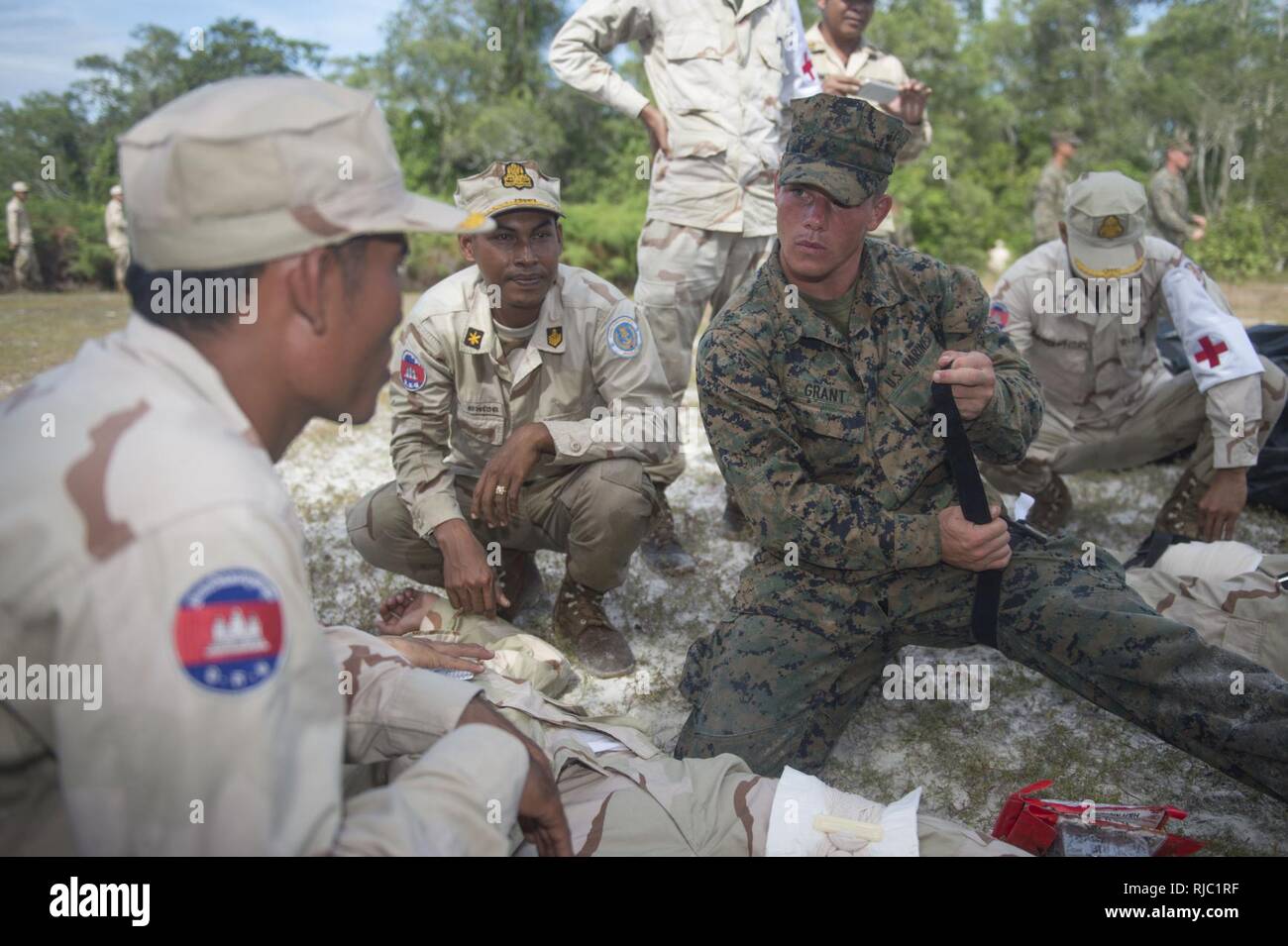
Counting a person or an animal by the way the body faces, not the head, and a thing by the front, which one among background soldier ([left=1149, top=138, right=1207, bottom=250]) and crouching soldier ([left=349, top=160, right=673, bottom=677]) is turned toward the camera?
the crouching soldier

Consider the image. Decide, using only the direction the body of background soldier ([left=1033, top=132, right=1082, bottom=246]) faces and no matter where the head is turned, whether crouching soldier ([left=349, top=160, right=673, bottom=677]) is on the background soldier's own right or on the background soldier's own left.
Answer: on the background soldier's own right

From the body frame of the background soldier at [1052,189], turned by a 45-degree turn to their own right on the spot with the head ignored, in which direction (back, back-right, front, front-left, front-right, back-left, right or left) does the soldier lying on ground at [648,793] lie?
front-right

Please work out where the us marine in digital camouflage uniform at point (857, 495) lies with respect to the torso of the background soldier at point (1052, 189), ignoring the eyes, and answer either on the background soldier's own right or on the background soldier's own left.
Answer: on the background soldier's own right

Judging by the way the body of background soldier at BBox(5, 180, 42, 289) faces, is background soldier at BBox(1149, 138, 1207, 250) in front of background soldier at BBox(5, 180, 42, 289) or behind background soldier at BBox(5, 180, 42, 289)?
in front

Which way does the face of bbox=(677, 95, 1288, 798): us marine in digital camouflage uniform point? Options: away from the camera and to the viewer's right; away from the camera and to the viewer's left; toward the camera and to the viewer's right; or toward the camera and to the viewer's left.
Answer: toward the camera and to the viewer's left

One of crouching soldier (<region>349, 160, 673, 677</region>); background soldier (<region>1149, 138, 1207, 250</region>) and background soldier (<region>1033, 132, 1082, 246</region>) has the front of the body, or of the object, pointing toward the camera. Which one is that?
the crouching soldier

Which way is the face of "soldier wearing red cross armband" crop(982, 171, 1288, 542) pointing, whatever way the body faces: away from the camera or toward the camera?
toward the camera

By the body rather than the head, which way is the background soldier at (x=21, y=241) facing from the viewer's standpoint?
to the viewer's right

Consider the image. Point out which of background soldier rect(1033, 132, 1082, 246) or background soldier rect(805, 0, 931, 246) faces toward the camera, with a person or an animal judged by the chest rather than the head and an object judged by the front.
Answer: background soldier rect(805, 0, 931, 246)
